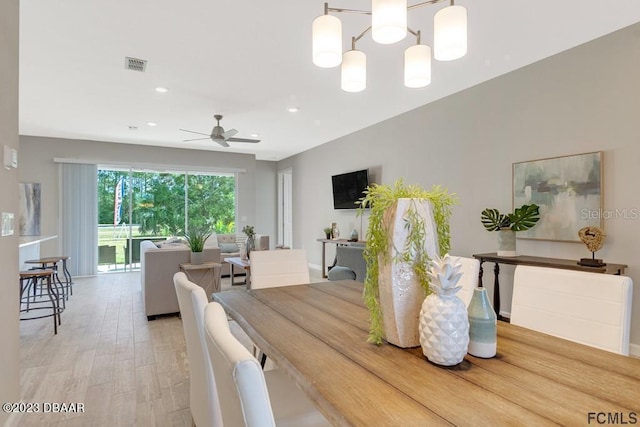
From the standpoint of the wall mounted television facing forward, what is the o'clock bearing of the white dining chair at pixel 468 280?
The white dining chair is roughly at 10 o'clock from the wall mounted television.

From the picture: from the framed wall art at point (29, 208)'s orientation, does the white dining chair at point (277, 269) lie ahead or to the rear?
ahead

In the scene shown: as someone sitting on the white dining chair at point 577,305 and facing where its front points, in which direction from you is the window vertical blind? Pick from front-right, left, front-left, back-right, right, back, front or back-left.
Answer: front-right

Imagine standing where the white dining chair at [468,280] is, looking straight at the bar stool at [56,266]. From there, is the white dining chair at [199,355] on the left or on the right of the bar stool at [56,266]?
left

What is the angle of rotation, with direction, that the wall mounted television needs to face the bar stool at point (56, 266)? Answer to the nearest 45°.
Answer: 0° — it already faces it

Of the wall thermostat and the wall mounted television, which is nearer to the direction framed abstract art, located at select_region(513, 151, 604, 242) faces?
the wall thermostat

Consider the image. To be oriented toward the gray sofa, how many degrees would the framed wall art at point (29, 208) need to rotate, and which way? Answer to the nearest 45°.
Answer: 0° — it already faces it

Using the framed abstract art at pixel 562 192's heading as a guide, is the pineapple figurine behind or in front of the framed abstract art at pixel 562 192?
in front

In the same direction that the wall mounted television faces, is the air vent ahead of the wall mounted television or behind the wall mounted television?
ahead

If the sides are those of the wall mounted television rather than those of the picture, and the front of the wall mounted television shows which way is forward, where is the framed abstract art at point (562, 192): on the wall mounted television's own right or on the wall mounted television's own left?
on the wall mounted television's own left

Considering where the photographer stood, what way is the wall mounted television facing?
facing the viewer and to the left of the viewer
